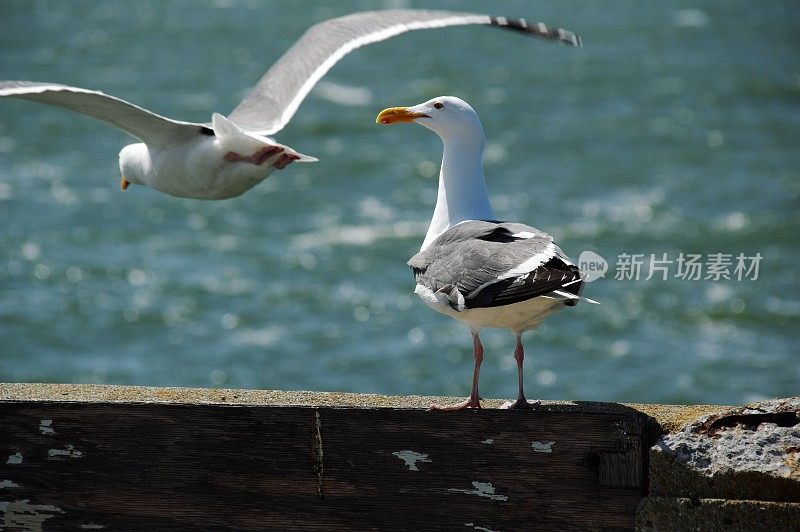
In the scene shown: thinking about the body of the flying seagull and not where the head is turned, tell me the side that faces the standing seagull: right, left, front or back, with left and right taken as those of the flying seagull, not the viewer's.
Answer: back

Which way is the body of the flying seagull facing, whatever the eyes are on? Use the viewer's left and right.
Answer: facing away from the viewer and to the left of the viewer
